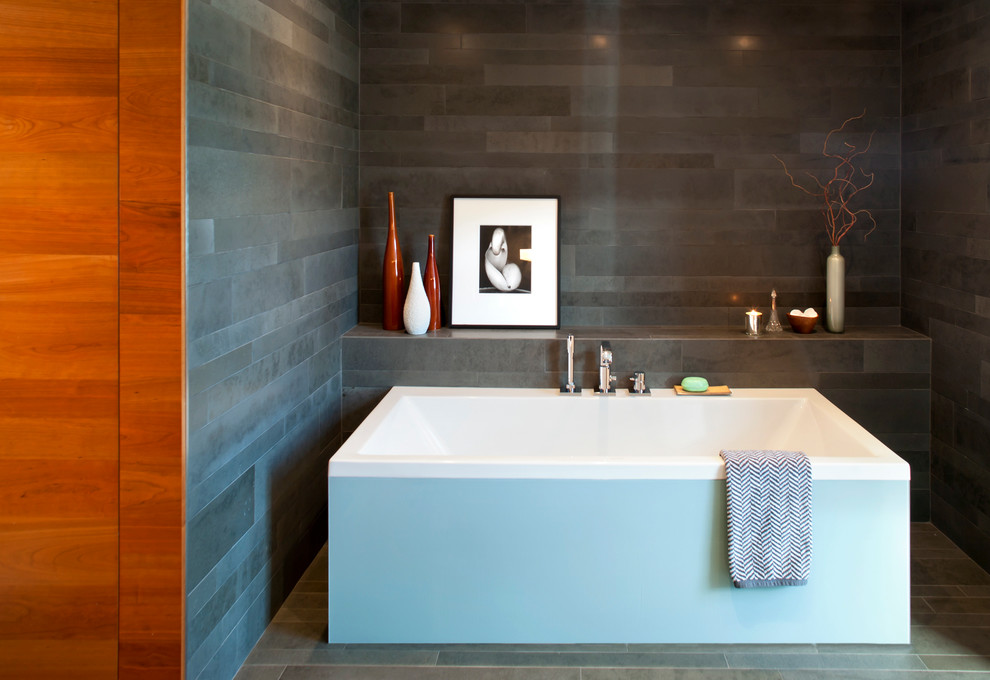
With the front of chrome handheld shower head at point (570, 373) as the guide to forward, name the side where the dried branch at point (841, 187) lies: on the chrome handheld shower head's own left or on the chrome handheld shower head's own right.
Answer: on the chrome handheld shower head's own left

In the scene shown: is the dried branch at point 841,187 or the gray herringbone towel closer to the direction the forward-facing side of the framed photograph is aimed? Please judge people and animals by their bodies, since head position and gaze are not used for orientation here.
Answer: the gray herringbone towel

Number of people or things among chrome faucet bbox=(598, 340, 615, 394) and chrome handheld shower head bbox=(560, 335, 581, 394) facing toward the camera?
2

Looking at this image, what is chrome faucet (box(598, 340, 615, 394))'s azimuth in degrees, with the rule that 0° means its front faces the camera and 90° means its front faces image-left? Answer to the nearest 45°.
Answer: approximately 0°

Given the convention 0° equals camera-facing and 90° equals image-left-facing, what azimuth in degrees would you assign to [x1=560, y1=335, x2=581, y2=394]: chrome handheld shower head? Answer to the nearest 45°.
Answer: approximately 0°

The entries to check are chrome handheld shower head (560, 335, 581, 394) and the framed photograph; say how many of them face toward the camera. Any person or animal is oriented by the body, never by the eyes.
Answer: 2
